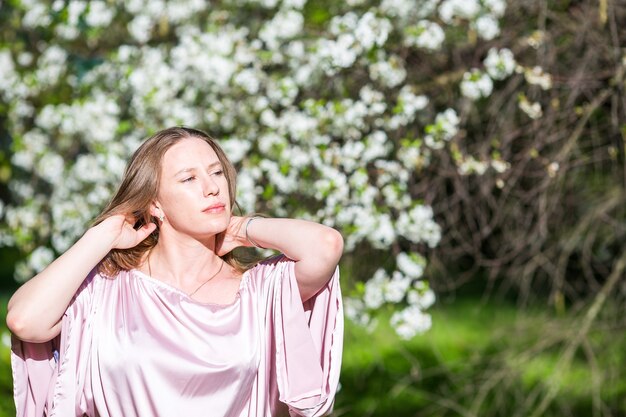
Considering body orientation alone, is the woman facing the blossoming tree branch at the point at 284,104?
no

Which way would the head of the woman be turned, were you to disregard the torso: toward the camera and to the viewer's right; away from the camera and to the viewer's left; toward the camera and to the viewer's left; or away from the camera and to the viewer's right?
toward the camera and to the viewer's right

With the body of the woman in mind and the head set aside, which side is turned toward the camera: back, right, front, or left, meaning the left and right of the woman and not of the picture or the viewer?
front
